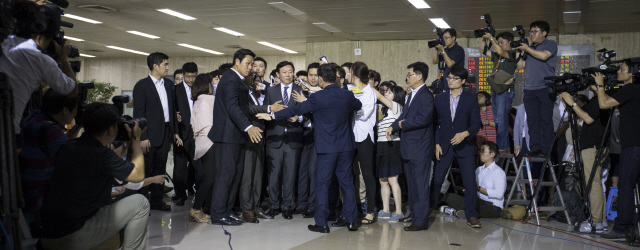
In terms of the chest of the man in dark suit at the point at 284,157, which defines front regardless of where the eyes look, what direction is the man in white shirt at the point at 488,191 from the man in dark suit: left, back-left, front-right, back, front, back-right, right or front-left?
left

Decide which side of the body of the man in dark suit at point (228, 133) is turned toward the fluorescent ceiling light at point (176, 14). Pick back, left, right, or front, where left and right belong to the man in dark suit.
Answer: left

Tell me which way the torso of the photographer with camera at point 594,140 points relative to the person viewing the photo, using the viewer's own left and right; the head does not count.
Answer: facing to the left of the viewer

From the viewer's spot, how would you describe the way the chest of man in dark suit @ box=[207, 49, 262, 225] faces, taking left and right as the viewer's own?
facing to the right of the viewer

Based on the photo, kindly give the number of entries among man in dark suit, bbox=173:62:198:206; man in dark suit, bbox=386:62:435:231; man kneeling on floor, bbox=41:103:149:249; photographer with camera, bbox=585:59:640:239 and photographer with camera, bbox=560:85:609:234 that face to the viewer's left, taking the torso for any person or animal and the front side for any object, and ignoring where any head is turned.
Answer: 3

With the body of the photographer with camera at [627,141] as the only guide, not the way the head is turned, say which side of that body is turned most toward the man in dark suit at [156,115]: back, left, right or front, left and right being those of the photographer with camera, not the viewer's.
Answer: front

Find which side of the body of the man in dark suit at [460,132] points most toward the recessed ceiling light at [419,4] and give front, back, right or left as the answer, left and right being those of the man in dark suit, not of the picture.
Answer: back

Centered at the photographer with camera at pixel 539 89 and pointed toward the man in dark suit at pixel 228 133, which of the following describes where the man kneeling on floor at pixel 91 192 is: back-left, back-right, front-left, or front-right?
front-left

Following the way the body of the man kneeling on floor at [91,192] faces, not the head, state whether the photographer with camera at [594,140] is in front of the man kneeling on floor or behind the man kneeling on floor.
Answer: in front

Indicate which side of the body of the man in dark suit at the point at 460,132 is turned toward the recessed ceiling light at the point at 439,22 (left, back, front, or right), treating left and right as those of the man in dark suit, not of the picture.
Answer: back

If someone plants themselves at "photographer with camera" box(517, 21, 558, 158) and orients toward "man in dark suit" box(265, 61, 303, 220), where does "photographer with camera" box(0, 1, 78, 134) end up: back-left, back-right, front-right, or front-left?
front-left

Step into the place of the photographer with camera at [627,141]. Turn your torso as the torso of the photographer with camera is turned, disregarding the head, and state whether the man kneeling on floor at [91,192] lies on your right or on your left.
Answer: on your left

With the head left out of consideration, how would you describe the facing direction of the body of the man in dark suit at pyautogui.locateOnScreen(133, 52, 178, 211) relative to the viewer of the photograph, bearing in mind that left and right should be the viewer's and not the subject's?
facing the viewer and to the right of the viewer

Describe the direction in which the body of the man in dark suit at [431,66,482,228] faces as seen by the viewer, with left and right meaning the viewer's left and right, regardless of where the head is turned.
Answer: facing the viewer

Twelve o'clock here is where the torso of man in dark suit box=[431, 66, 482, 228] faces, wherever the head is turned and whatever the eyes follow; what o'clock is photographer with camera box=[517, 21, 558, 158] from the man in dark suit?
The photographer with camera is roughly at 8 o'clock from the man in dark suit.

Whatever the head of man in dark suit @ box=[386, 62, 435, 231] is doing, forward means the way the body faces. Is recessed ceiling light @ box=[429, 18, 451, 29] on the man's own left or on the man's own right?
on the man's own right

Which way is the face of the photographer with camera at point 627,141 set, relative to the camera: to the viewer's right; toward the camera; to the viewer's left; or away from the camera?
to the viewer's left

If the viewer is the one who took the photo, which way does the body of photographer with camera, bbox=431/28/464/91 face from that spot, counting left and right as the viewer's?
facing the viewer and to the left of the viewer
